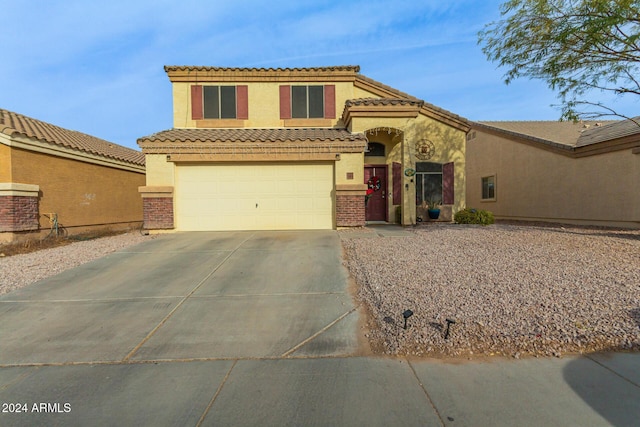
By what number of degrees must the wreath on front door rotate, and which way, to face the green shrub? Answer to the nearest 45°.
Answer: approximately 90° to its left

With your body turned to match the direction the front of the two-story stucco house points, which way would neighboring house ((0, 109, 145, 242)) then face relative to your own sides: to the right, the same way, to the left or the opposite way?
the same way

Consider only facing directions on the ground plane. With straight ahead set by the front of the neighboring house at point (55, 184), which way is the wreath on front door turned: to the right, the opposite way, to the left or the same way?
the same way

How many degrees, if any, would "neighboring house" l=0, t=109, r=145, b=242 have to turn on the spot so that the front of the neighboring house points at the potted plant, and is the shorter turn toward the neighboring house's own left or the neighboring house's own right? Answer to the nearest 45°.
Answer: approximately 90° to the neighboring house's own left

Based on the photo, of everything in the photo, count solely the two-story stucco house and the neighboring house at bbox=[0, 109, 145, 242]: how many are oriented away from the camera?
0

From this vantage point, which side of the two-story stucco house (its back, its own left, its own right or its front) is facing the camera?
front

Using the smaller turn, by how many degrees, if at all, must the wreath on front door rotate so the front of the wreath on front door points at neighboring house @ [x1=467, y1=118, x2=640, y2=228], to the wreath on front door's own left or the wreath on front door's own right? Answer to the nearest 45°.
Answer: approximately 90° to the wreath on front door's own left

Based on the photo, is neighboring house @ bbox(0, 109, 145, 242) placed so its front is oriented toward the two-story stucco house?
no

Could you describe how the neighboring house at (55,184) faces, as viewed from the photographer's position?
facing the viewer and to the left of the viewer

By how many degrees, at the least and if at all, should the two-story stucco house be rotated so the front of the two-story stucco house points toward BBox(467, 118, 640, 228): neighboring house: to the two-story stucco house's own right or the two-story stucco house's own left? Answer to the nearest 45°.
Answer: approximately 90° to the two-story stucco house's own left

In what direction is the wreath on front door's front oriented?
toward the camera

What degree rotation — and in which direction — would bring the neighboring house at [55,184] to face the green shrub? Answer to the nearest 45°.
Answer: approximately 90° to its left

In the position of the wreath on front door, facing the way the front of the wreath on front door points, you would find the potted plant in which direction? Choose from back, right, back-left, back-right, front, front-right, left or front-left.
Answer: left

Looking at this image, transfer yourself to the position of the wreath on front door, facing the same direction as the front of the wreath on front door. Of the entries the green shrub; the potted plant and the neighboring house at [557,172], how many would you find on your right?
0

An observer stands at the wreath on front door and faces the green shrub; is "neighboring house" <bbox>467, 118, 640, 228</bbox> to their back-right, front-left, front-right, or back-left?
front-left

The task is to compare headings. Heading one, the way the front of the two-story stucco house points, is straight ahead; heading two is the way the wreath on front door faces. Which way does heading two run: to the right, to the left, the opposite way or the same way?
the same way
